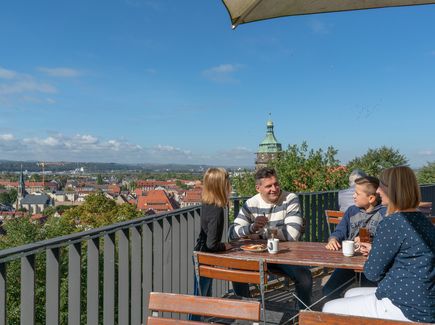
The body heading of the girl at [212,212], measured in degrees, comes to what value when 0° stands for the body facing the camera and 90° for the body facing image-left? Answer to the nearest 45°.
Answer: approximately 225°

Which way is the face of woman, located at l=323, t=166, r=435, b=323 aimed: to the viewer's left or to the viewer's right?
to the viewer's left

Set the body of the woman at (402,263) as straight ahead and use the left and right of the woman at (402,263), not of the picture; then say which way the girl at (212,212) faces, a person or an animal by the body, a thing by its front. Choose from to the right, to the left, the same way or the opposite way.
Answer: to the right

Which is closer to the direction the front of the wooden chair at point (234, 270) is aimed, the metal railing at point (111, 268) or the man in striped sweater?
the man in striped sweater

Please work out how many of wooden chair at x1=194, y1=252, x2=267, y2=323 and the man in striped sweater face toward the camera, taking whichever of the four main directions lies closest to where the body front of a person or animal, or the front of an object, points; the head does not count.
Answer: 1

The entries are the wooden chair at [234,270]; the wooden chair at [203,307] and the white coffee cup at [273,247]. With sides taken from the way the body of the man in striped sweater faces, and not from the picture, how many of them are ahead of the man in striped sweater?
3

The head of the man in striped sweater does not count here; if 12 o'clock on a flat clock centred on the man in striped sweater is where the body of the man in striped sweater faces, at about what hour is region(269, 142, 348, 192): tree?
The tree is roughly at 6 o'clock from the man in striped sweater.

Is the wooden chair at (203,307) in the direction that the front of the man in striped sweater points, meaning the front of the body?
yes

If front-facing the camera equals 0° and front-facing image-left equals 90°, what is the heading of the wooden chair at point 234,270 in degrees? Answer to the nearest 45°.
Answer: approximately 225°
